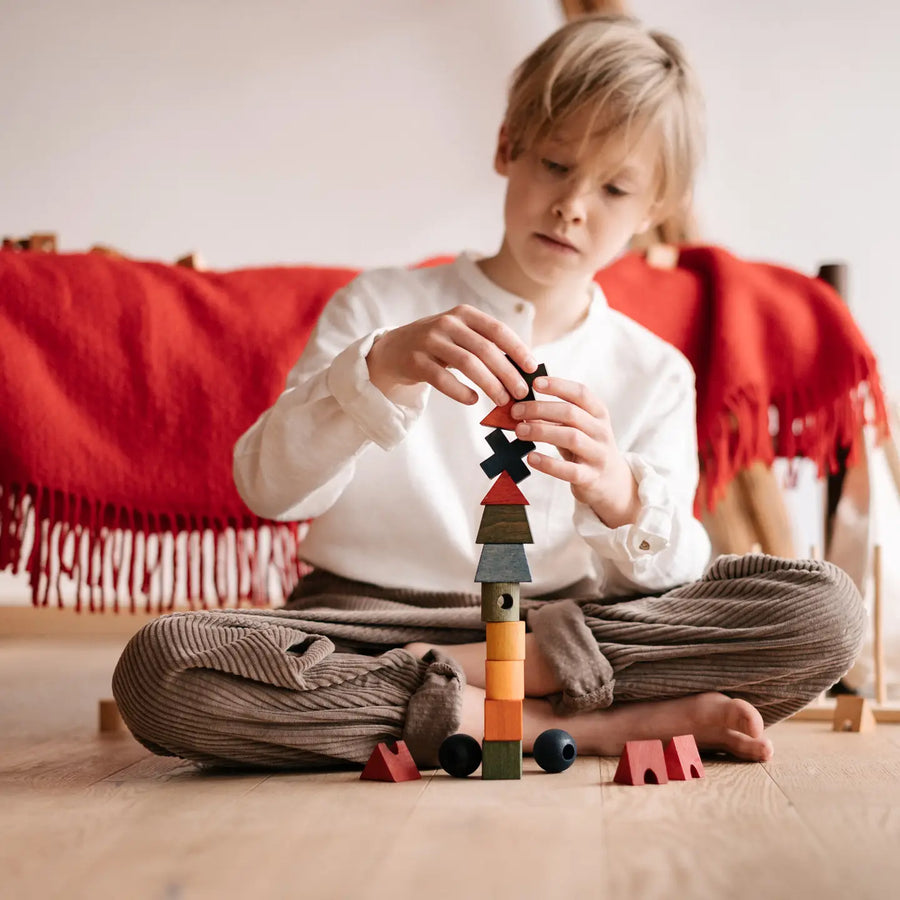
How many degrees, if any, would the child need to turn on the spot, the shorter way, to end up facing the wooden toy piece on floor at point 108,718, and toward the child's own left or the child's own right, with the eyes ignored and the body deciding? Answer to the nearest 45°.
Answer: approximately 135° to the child's own right

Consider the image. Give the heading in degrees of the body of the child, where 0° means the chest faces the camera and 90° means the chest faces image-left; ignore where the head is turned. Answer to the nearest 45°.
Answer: approximately 0°
